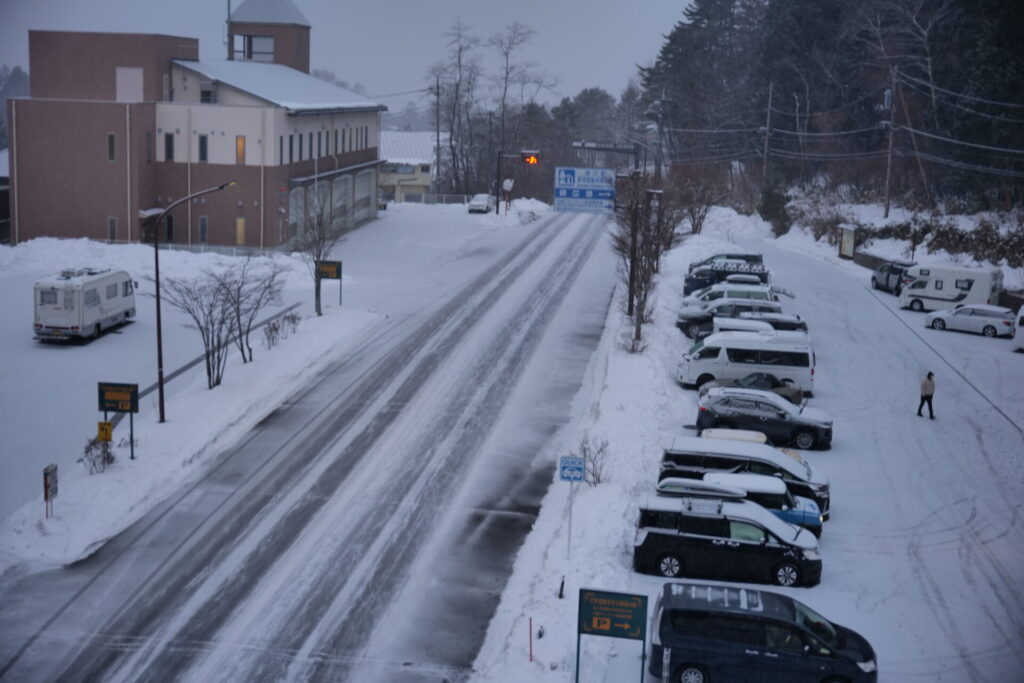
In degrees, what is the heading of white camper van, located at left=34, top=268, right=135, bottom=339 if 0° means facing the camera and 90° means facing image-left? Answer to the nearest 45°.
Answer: approximately 225°

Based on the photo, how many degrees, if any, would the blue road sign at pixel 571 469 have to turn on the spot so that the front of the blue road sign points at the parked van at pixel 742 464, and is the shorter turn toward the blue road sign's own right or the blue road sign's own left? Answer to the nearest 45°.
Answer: approximately 135° to the blue road sign's own left

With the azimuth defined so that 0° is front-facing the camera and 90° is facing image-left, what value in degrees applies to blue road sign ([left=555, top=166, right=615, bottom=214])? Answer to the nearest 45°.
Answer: approximately 0°

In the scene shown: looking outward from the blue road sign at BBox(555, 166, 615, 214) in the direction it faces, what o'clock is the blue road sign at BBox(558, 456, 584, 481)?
the blue road sign at BBox(558, 456, 584, 481) is roughly at 12 o'clock from the blue road sign at BBox(555, 166, 615, 214).

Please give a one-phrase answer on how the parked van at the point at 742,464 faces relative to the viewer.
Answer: facing to the right of the viewer

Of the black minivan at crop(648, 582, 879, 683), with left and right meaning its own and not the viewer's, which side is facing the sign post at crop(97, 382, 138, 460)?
back

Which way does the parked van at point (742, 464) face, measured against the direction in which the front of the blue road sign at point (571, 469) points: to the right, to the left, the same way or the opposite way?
to the left

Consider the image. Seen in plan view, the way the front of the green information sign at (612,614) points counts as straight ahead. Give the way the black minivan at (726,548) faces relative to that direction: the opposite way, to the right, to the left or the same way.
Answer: to the left

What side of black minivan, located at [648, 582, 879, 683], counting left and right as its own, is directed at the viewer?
right

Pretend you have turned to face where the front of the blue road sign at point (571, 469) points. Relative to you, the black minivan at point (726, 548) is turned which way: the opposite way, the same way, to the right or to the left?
to the left

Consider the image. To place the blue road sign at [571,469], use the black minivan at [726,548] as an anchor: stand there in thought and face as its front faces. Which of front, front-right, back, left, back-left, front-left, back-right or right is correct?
back

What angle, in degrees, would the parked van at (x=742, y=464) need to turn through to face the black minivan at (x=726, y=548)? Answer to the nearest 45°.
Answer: approximately 90° to its right

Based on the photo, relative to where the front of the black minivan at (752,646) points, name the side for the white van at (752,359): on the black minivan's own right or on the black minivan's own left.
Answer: on the black minivan's own left

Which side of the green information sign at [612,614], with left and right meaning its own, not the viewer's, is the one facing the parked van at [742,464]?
back

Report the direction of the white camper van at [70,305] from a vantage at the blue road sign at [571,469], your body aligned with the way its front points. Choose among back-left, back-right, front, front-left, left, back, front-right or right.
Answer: back-right

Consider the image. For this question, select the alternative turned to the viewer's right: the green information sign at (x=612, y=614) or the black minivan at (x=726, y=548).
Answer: the black minivan
